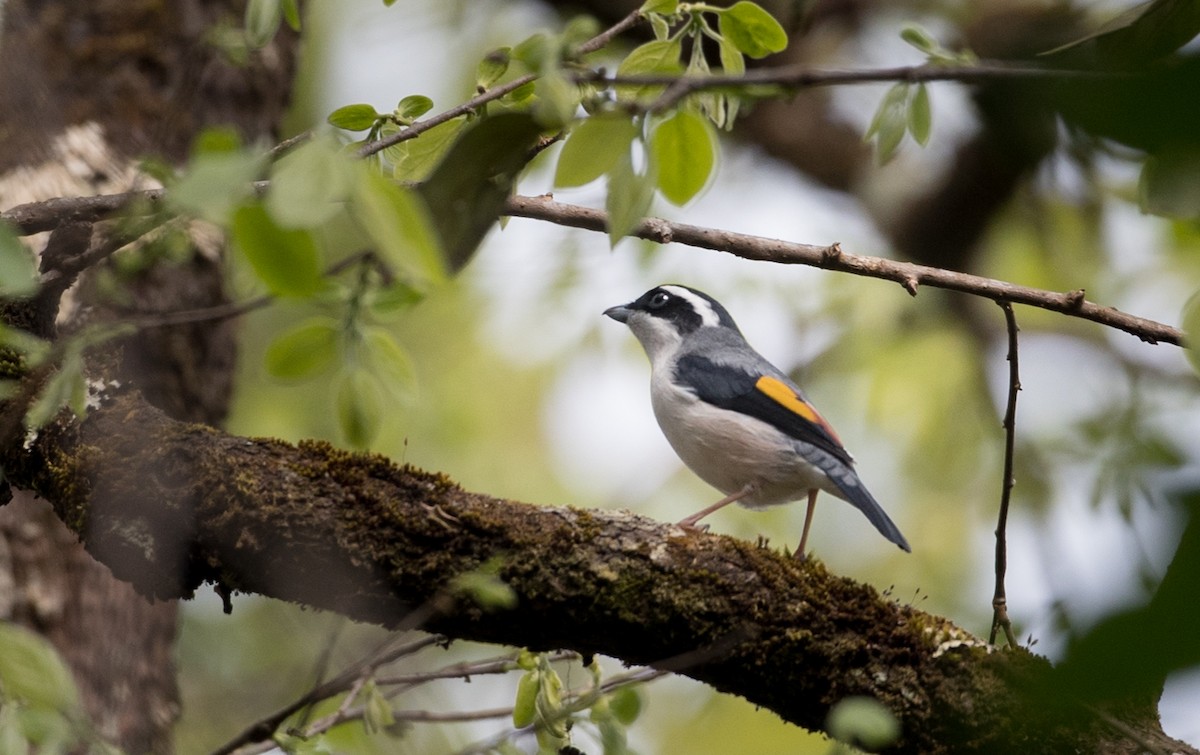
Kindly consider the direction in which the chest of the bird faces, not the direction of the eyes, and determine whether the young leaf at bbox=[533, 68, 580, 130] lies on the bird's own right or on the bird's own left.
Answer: on the bird's own left

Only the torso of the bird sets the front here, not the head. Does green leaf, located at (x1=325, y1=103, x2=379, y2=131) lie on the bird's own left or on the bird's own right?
on the bird's own left

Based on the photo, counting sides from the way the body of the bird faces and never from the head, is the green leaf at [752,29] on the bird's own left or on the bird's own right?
on the bird's own left

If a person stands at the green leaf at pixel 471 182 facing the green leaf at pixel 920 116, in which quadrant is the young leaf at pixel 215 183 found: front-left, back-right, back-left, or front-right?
back-right

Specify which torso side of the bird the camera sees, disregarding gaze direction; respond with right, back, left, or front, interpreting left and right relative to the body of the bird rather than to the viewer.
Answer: left

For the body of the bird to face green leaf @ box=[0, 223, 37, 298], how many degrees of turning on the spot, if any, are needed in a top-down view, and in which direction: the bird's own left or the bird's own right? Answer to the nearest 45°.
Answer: approximately 90° to the bird's own left

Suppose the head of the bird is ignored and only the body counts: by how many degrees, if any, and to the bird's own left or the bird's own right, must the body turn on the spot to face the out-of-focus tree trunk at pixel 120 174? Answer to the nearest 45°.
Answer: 0° — it already faces it
